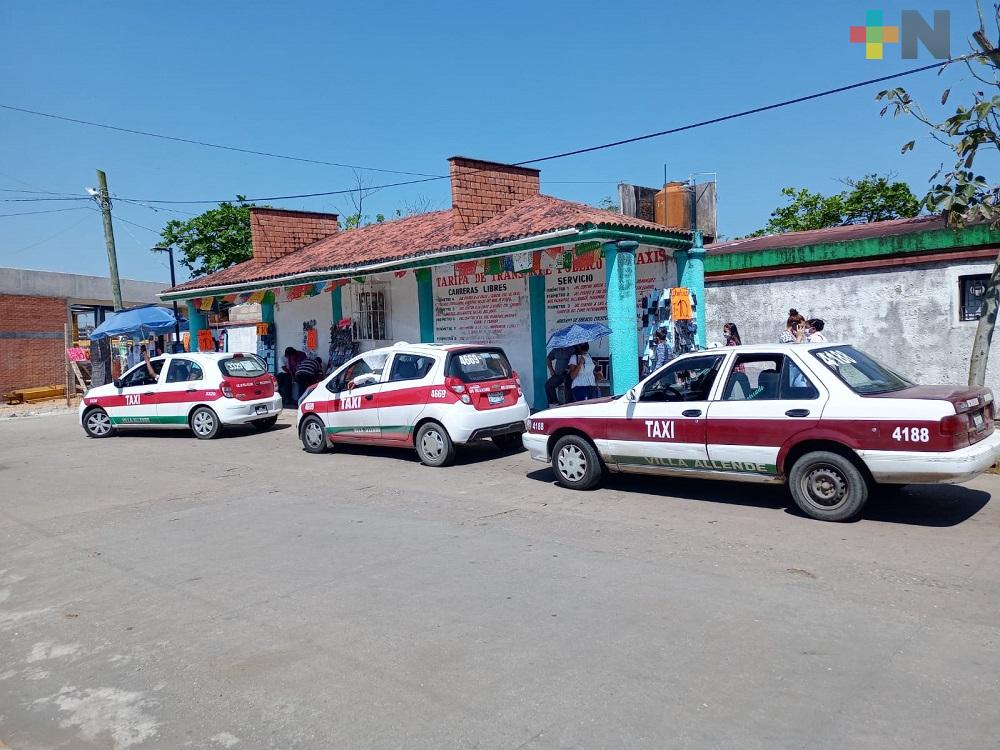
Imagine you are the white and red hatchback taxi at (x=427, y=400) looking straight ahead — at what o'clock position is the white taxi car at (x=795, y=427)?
The white taxi car is roughly at 6 o'clock from the white and red hatchback taxi.

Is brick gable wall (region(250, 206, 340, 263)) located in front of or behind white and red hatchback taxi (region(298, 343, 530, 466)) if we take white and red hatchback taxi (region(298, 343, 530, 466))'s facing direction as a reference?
in front

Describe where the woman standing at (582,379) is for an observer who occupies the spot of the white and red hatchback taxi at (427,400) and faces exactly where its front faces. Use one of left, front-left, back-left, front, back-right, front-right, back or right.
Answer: right

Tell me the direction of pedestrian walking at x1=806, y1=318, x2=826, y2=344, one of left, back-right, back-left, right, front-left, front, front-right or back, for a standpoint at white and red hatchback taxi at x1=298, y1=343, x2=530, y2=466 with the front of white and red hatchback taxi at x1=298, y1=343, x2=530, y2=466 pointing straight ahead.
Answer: back-right

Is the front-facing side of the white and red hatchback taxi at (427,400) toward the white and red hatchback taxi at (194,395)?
yes

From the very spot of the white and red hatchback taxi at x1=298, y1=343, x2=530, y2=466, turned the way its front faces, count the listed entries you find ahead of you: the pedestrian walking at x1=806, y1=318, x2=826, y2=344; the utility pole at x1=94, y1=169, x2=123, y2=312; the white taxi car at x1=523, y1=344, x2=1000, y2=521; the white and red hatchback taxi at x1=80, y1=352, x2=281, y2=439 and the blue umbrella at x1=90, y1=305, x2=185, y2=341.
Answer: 3

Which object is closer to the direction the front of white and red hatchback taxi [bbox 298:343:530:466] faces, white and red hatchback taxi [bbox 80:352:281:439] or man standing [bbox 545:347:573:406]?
the white and red hatchback taxi

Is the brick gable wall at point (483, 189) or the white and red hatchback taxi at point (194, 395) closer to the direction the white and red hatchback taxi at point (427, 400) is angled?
the white and red hatchback taxi

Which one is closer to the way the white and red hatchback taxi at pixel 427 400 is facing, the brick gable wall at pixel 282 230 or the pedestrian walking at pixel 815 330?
the brick gable wall

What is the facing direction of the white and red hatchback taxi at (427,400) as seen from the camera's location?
facing away from the viewer and to the left of the viewer

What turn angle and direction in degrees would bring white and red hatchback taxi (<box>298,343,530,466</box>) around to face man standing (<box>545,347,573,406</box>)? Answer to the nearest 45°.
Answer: approximately 90° to its right

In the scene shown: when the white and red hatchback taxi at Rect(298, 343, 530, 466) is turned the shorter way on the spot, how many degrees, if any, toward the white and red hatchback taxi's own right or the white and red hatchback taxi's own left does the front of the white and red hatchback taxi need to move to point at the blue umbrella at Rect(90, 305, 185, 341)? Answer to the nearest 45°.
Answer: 0° — it already faces it

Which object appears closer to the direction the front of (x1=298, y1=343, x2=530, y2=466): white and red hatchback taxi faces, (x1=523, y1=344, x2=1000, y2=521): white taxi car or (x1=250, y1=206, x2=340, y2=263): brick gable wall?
the brick gable wall
